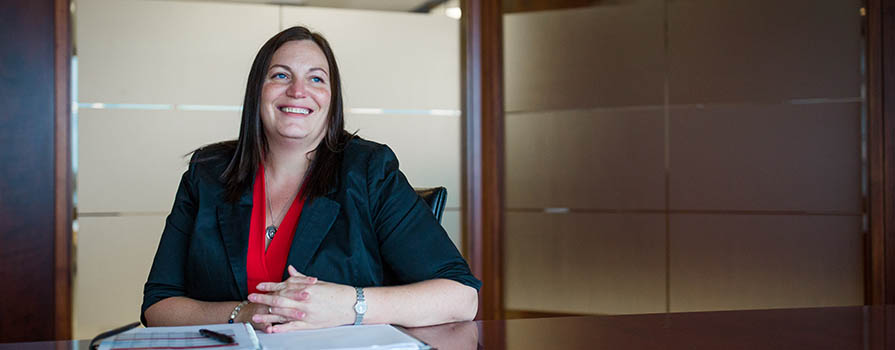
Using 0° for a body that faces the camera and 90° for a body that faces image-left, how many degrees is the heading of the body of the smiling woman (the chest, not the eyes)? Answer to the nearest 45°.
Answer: approximately 0°

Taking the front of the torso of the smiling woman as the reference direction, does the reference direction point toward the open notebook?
yes

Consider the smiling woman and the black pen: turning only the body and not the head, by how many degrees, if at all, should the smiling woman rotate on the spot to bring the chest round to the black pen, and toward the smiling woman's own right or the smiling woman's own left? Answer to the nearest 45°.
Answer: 0° — they already face it

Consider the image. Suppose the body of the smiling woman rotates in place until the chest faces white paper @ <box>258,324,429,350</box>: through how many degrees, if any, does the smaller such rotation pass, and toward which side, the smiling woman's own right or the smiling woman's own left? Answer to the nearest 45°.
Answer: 0° — they already face it

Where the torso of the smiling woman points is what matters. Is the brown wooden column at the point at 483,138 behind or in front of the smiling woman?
behind

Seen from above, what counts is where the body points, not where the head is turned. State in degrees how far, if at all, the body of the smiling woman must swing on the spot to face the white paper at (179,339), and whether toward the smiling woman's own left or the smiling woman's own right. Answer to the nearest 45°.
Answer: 0° — they already face it

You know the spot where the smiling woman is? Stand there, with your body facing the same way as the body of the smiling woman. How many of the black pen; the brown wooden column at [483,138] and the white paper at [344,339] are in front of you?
2
